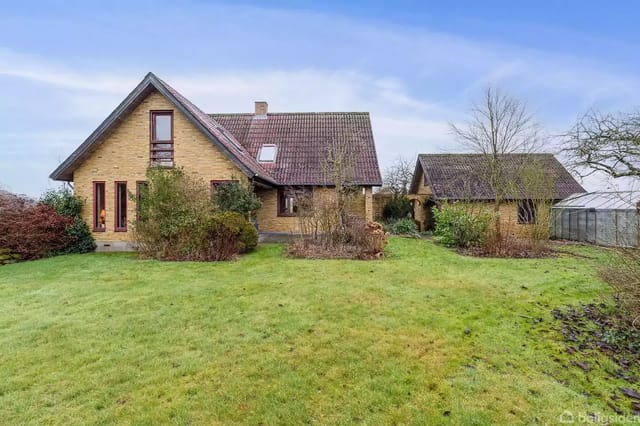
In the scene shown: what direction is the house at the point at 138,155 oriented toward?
toward the camera

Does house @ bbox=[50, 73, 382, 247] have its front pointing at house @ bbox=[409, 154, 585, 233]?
no

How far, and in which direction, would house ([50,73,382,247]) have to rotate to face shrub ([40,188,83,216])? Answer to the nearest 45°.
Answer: approximately 90° to its right

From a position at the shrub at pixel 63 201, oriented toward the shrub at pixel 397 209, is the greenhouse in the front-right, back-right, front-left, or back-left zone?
front-right

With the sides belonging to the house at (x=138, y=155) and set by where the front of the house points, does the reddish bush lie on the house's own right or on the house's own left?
on the house's own right

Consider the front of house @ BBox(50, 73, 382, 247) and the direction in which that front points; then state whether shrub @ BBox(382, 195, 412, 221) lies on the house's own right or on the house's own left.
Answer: on the house's own left

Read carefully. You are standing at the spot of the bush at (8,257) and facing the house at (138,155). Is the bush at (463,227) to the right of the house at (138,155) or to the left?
right

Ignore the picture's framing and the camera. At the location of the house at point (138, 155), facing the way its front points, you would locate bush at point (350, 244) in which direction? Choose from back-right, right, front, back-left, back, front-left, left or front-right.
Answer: front-left

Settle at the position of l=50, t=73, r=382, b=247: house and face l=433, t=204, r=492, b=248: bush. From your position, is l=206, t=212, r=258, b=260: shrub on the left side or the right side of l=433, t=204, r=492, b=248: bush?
right

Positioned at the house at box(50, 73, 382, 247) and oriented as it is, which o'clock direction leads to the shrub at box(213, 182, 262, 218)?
The shrub is roughly at 12 o'clock from the house.

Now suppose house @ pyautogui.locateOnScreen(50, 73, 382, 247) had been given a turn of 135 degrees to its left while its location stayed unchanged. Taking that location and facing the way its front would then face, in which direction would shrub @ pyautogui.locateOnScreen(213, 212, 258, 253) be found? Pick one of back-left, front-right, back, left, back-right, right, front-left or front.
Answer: right

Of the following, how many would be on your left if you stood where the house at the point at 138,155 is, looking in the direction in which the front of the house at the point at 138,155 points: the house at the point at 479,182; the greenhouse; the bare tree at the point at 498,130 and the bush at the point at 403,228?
4

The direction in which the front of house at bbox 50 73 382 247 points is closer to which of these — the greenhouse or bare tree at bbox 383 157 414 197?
the greenhouse

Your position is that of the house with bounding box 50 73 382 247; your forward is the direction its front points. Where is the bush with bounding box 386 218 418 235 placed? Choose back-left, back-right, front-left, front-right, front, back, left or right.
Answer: left

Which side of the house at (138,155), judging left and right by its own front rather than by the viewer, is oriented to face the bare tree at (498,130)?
left

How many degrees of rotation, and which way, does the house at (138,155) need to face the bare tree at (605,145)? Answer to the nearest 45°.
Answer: approximately 90° to its left
